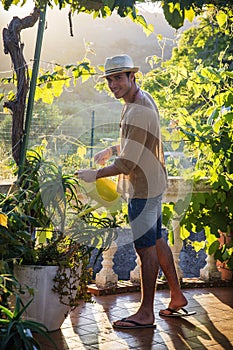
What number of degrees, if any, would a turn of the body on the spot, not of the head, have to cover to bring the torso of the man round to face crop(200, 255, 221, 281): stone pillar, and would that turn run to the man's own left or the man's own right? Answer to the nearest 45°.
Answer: approximately 135° to the man's own right

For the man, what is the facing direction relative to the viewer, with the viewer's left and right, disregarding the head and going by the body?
facing to the left of the viewer

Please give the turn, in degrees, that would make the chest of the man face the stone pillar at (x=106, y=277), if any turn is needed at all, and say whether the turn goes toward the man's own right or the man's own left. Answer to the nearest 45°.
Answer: approximately 90° to the man's own right

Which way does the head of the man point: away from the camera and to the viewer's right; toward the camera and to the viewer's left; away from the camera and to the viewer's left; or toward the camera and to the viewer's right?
toward the camera and to the viewer's left

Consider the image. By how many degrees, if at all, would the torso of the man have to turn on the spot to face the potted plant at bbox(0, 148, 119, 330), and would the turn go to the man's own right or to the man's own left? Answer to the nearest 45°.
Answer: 0° — they already face it

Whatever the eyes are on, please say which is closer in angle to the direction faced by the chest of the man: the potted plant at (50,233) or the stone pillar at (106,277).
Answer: the potted plant

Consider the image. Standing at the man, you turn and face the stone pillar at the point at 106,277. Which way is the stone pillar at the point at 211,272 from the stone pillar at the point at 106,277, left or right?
right
